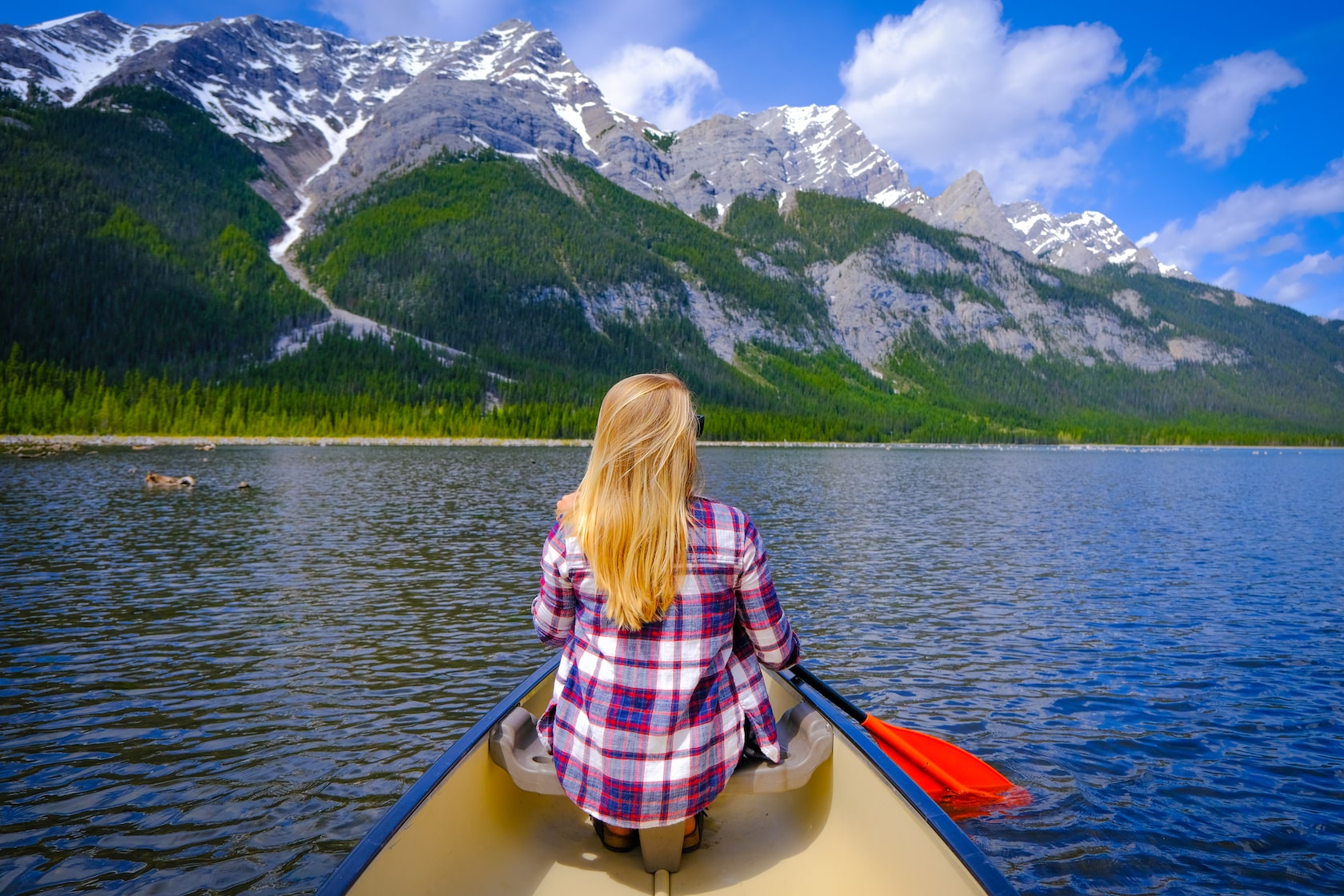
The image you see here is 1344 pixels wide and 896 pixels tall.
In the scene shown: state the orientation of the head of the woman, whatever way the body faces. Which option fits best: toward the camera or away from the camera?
away from the camera

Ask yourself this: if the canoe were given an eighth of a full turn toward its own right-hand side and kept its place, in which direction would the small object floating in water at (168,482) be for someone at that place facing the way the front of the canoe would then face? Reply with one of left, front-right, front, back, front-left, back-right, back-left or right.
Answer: left

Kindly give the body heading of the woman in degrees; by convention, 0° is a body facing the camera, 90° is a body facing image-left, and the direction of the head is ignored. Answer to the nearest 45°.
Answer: approximately 180°

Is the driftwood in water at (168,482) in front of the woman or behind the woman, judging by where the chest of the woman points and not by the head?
in front

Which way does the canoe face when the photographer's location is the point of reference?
facing away from the viewer
